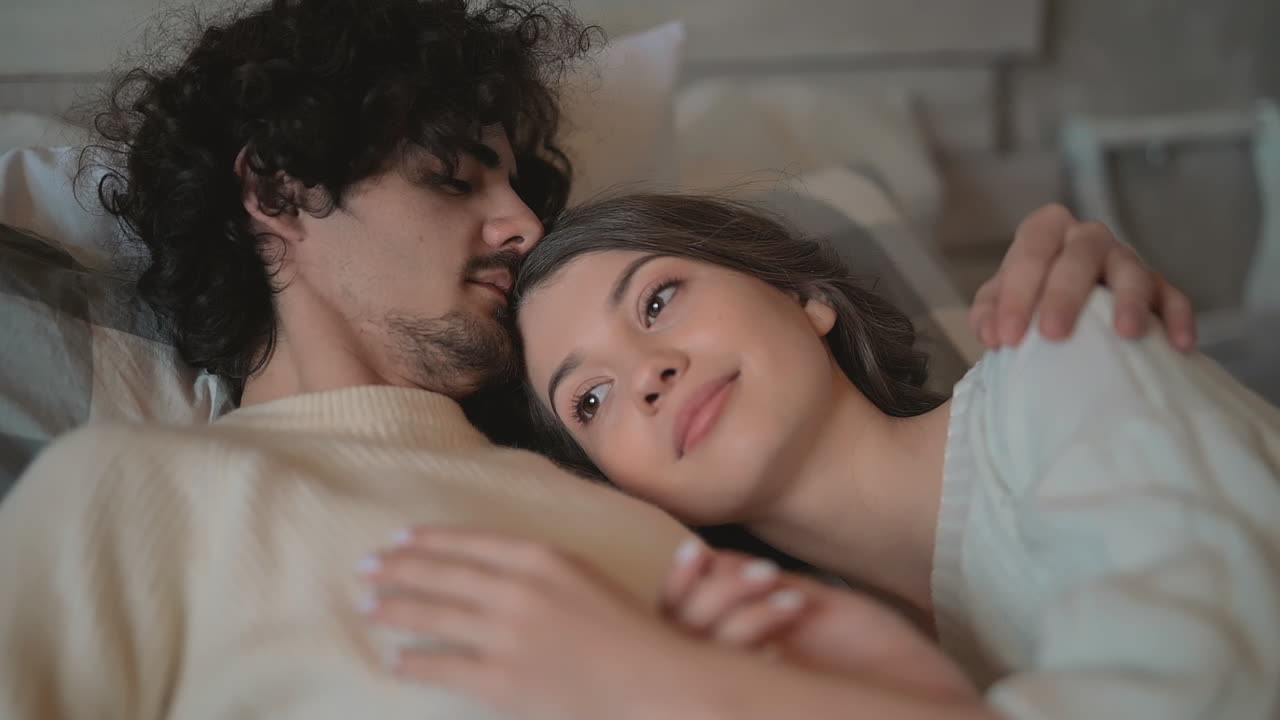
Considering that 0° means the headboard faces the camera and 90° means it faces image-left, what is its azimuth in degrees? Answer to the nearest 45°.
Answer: approximately 0°

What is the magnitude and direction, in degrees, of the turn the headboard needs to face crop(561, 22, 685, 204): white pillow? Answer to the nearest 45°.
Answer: approximately 45° to its right

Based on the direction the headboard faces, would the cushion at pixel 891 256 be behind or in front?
in front

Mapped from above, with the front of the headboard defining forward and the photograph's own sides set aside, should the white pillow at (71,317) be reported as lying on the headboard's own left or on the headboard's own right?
on the headboard's own right

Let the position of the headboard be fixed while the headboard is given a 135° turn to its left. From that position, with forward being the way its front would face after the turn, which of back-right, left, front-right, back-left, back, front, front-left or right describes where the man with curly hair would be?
back
